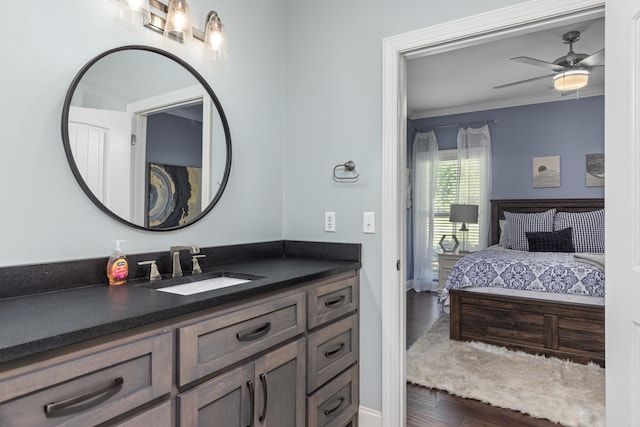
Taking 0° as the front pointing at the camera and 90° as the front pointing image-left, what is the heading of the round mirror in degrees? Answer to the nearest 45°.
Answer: approximately 315°

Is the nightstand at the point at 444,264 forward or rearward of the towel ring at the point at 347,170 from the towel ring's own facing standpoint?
rearward

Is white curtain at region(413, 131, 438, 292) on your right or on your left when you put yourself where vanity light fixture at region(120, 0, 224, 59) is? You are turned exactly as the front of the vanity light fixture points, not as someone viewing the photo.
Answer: on your left

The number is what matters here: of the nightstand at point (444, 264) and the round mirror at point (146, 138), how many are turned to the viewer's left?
0

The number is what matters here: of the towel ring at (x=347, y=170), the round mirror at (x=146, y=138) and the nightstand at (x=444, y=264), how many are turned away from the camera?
0

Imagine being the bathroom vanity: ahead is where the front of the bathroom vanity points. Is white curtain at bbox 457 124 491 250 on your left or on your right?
on your left

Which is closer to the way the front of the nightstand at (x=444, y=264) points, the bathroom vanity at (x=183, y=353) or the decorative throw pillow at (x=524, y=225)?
the bathroom vanity

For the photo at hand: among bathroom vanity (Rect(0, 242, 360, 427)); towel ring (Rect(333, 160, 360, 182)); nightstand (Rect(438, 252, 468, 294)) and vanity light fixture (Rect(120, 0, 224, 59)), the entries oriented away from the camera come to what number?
0

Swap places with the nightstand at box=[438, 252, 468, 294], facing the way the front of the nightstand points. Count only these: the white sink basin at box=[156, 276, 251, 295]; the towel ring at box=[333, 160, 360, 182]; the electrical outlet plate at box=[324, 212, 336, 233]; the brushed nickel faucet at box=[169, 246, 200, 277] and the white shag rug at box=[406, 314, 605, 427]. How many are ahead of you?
5

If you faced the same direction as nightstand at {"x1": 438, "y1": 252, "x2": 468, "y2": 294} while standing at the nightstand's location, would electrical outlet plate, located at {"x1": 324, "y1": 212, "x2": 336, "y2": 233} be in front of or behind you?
in front

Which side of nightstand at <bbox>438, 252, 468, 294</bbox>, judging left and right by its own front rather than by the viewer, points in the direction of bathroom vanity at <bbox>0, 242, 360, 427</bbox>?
front

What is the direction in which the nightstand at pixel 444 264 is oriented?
toward the camera

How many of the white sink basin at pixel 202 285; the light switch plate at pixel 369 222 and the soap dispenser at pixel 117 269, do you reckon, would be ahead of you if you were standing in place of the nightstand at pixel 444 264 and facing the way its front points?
3
